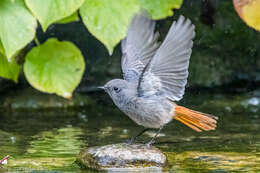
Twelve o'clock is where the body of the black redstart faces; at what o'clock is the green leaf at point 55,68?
The green leaf is roughly at 1 o'clock from the black redstart.

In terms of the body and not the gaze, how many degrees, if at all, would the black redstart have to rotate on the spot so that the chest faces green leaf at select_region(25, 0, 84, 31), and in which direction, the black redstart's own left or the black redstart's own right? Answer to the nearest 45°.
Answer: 0° — it already faces it

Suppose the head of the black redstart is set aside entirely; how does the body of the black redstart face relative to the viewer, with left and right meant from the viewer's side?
facing to the left of the viewer

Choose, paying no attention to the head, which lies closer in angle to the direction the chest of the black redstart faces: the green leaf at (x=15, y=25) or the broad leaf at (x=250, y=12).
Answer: the green leaf

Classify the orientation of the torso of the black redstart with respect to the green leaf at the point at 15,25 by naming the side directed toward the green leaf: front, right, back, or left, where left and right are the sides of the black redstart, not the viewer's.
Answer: front

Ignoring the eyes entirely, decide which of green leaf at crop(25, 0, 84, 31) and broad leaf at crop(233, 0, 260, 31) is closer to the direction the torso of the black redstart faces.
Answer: the green leaf

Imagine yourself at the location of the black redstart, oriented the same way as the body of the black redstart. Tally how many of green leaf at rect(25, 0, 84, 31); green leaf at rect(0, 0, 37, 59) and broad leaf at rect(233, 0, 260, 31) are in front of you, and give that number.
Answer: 2
